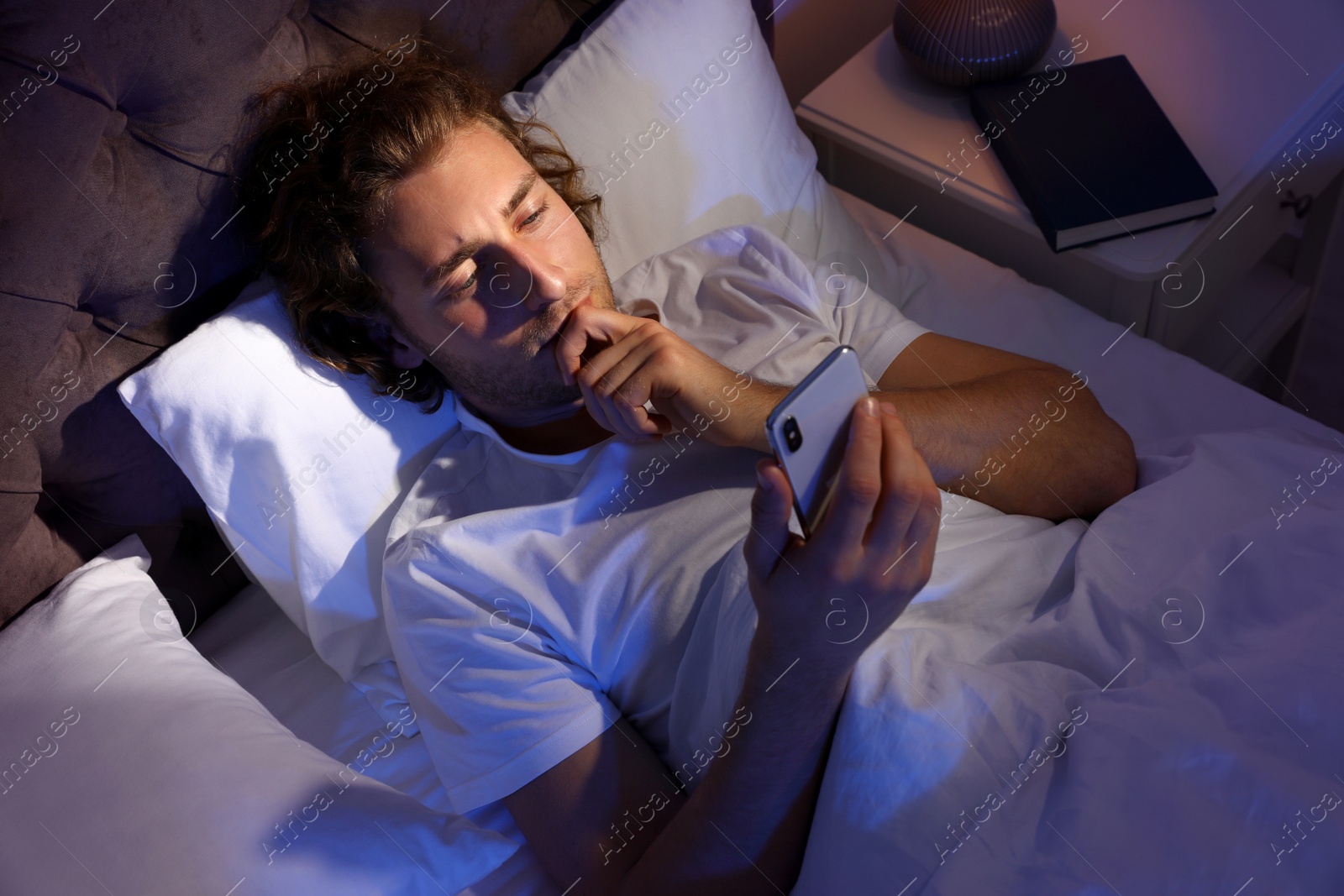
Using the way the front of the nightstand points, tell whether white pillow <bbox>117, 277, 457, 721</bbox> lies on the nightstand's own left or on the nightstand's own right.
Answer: on the nightstand's own right

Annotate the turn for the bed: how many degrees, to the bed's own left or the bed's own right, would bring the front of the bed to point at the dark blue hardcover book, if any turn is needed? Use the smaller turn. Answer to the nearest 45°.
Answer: approximately 90° to the bed's own left

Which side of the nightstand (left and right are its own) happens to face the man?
right

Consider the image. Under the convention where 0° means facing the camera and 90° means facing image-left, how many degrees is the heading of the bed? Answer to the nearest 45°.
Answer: approximately 315°

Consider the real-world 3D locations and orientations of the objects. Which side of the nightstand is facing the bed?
right

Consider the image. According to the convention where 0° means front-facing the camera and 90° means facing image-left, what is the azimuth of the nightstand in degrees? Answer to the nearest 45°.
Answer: approximately 315°

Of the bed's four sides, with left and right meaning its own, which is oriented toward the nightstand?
left
